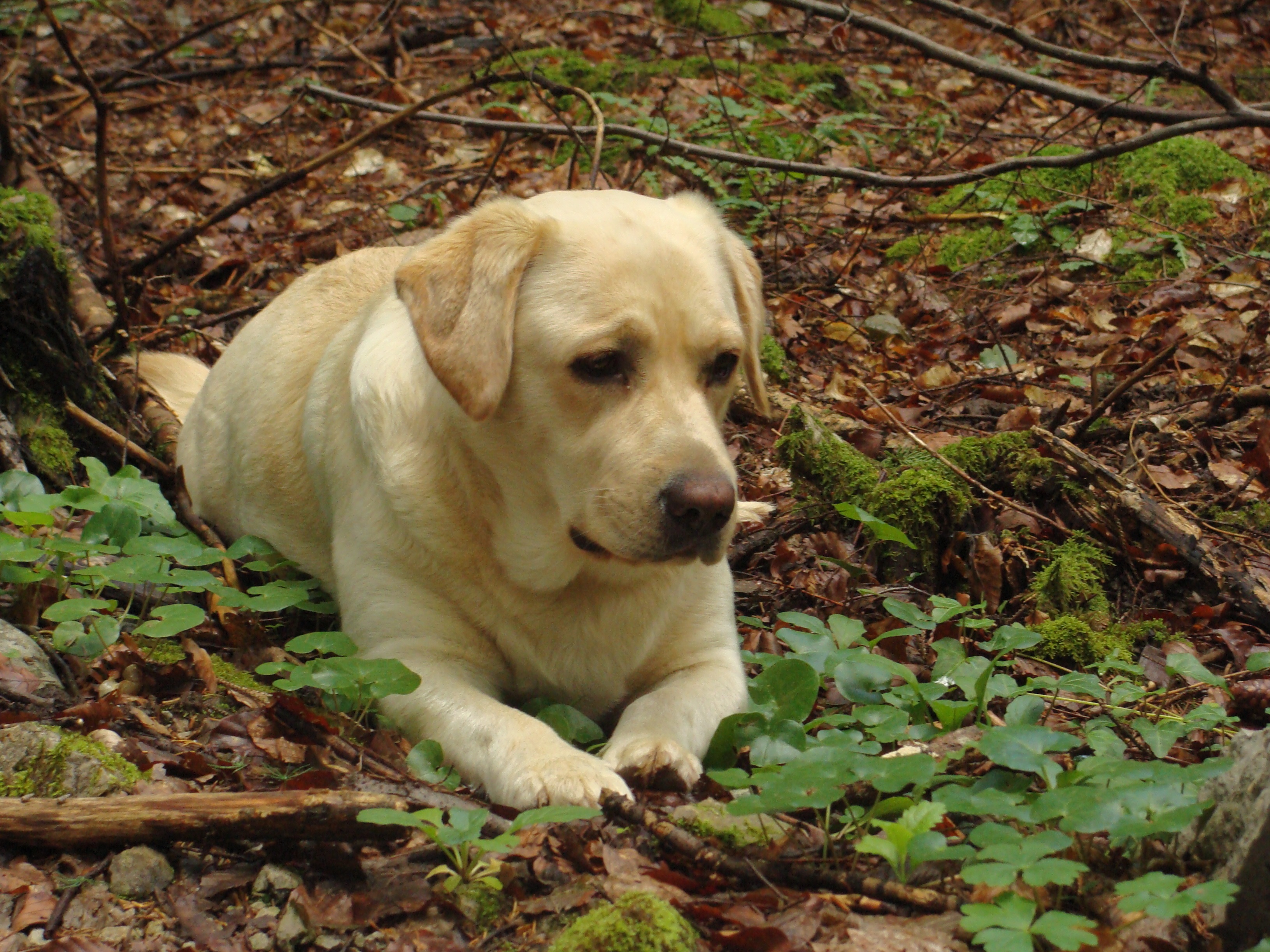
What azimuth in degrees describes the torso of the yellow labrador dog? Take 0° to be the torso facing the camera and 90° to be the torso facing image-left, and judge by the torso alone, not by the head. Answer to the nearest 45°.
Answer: approximately 315°

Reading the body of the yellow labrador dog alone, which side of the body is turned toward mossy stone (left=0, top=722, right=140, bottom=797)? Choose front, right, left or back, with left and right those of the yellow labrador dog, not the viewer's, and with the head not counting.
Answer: right

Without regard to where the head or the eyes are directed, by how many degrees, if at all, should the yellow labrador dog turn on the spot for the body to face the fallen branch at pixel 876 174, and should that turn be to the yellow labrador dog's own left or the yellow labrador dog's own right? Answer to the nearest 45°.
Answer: approximately 90° to the yellow labrador dog's own left

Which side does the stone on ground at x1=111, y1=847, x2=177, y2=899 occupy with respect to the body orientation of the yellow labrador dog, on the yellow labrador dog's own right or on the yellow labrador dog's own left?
on the yellow labrador dog's own right

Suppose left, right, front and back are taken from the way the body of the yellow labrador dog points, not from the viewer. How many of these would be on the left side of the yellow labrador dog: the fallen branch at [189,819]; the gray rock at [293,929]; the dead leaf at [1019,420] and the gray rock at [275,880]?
1

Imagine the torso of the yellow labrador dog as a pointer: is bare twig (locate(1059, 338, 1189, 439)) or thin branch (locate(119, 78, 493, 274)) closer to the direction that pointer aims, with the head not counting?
the bare twig

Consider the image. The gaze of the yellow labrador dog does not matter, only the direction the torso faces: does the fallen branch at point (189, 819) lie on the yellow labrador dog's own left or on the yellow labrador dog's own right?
on the yellow labrador dog's own right

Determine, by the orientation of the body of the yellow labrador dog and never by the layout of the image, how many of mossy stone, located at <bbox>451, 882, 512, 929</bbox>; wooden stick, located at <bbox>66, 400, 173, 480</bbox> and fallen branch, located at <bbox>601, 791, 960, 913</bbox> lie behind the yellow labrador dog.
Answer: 1

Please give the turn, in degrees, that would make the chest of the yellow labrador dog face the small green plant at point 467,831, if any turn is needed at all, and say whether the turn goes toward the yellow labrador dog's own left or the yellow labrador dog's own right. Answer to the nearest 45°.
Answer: approximately 45° to the yellow labrador dog's own right

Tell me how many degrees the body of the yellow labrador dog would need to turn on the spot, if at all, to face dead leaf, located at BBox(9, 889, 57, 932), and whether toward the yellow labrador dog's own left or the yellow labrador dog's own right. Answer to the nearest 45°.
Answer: approximately 90° to the yellow labrador dog's own right

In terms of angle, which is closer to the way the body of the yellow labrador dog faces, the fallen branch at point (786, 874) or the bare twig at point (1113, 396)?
the fallen branch
